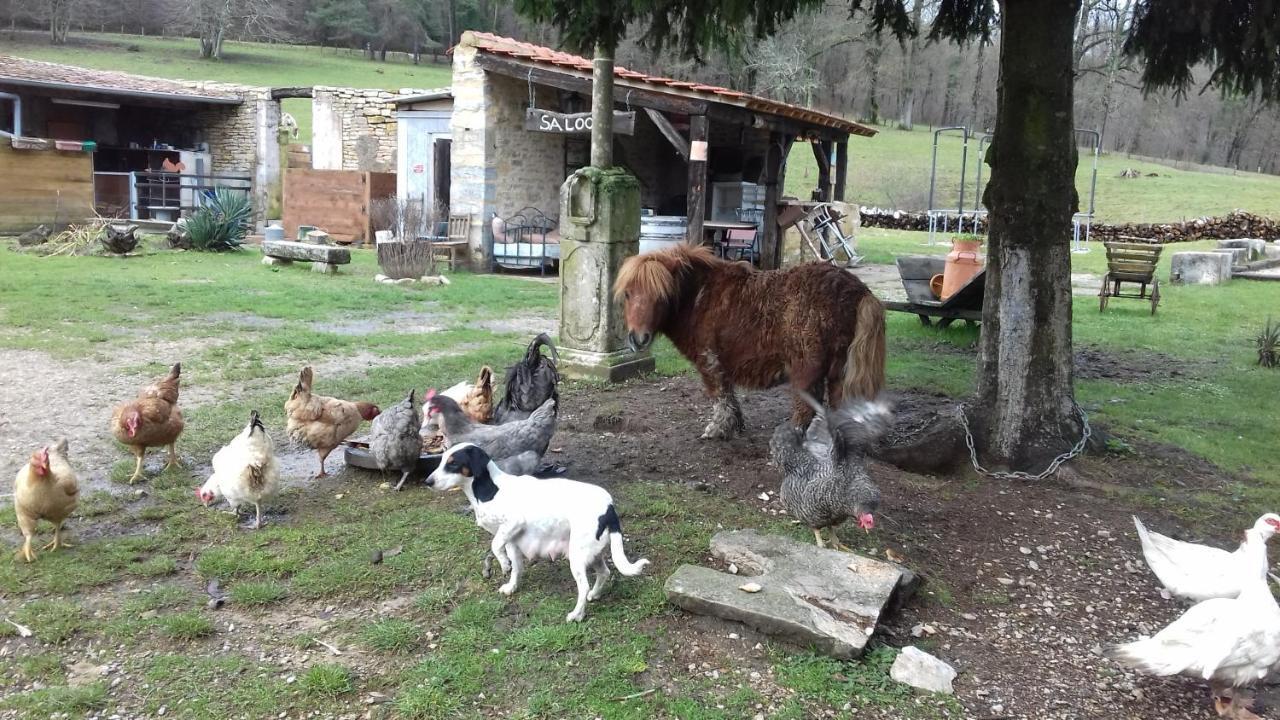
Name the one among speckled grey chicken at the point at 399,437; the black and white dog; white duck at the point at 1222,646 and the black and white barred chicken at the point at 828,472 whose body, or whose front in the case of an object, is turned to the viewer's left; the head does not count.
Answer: the black and white dog

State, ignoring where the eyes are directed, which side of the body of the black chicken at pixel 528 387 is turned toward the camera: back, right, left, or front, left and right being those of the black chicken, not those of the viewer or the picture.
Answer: left

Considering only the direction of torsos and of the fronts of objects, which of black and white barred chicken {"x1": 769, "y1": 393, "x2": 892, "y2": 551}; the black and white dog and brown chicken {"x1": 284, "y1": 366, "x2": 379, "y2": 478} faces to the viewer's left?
the black and white dog

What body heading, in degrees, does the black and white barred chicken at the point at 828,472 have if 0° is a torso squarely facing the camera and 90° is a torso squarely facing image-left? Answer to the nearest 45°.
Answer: approximately 315°

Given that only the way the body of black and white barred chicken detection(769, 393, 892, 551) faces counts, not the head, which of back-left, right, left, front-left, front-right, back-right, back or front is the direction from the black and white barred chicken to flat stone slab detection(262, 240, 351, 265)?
back

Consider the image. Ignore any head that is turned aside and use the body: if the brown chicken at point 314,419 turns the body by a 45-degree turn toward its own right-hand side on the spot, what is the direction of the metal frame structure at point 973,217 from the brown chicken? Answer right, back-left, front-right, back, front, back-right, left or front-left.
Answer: left

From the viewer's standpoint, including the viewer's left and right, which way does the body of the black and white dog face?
facing to the left of the viewer

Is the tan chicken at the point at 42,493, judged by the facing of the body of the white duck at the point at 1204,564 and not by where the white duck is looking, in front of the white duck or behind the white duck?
behind
